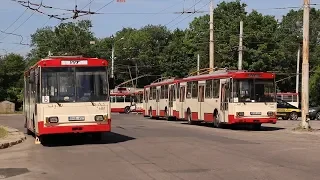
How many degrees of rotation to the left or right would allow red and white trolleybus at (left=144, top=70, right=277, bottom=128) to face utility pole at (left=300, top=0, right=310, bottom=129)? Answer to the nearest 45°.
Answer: approximately 45° to its left

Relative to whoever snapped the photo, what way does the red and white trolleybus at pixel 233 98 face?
facing the viewer and to the right of the viewer

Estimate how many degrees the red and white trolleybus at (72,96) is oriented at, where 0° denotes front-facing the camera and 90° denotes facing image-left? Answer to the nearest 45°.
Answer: approximately 0°

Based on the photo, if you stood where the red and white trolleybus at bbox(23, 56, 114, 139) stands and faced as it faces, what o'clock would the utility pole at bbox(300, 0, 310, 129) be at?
The utility pole is roughly at 8 o'clock from the red and white trolleybus.
